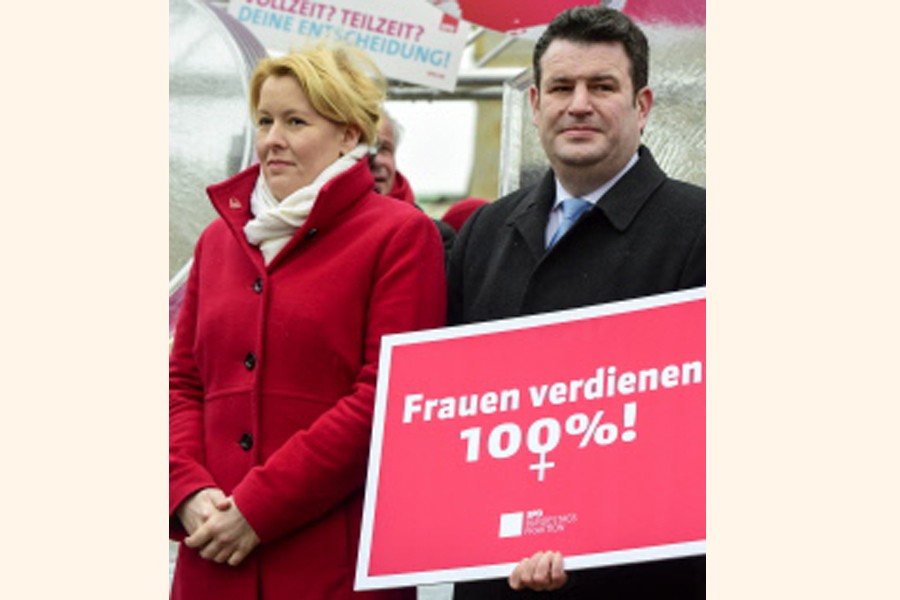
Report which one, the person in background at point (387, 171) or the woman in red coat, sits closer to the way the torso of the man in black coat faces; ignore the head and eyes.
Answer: the woman in red coat

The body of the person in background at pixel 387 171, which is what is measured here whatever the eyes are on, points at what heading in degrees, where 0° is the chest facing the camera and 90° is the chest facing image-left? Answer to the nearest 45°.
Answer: approximately 45°

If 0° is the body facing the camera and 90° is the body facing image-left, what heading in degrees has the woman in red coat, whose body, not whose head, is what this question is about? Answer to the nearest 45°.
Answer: approximately 45°
